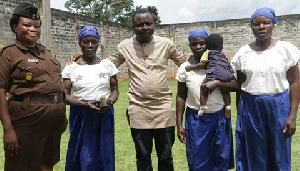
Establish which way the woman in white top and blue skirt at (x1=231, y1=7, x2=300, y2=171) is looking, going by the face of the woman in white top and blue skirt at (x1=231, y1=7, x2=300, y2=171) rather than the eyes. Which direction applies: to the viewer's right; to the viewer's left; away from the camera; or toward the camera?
toward the camera

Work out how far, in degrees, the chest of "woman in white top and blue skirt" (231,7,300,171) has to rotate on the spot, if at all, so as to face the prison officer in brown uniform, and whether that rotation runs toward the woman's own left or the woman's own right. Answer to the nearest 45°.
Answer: approximately 45° to the woman's own right

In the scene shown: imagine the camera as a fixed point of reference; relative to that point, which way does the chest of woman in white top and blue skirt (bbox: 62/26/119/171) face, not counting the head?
toward the camera

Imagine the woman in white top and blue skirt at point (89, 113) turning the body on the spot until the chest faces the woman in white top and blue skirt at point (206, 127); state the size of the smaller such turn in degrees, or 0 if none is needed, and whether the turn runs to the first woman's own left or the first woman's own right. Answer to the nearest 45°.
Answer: approximately 90° to the first woman's own left

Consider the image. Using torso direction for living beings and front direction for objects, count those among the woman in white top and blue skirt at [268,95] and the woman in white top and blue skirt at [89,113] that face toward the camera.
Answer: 2

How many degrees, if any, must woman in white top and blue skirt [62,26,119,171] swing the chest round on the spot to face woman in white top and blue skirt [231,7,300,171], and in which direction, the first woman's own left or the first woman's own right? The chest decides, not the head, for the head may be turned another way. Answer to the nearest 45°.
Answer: approximately 45° to the first woman's own left

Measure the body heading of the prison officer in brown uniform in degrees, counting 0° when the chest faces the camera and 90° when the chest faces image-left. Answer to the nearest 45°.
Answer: approximately 315°

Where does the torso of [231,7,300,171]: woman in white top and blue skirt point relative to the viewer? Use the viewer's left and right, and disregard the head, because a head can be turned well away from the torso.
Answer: facing the viewer

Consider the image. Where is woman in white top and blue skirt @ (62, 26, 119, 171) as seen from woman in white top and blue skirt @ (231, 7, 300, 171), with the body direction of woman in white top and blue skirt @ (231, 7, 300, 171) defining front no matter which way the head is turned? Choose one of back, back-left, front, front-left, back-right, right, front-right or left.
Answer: right

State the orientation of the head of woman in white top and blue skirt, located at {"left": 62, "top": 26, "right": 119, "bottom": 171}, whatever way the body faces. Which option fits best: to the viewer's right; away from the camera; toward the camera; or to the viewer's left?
toward the camera

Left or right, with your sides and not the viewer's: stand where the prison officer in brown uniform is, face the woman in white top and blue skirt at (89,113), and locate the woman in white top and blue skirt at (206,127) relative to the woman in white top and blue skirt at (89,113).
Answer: right
